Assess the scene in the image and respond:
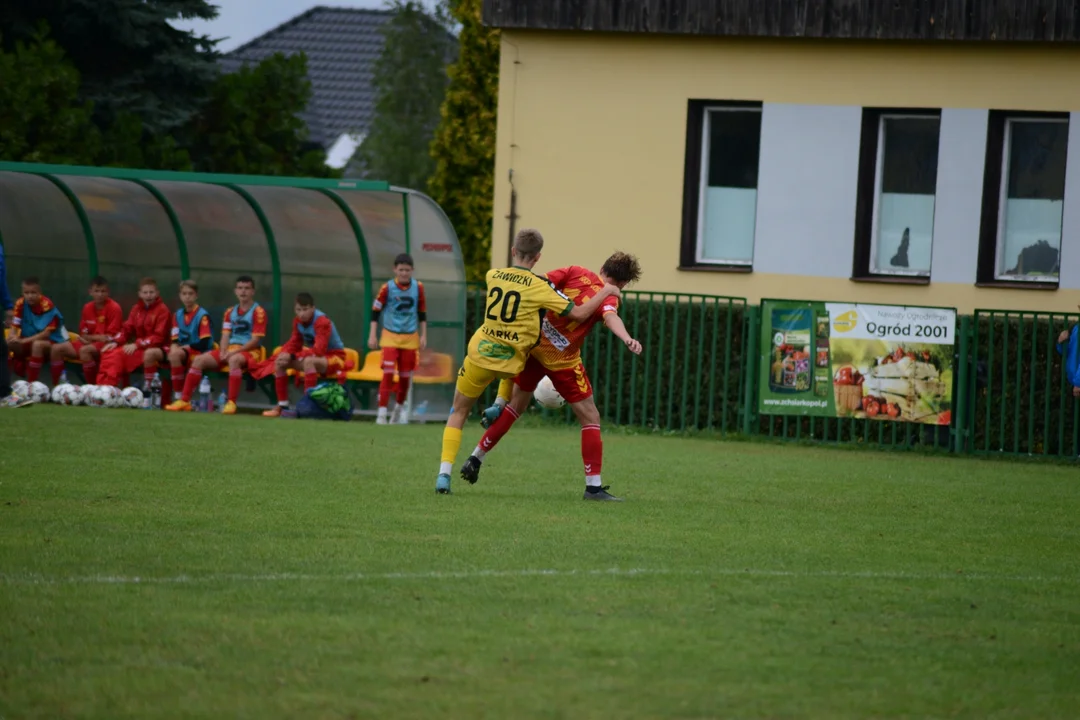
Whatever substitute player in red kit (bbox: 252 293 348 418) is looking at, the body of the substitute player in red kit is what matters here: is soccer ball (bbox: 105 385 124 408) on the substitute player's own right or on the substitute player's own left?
on the substitute player's own right

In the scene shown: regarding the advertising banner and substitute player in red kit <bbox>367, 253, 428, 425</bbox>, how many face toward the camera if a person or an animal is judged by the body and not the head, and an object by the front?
2

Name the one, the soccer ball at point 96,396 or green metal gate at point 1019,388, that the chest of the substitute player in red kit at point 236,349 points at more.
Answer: the soccer ball

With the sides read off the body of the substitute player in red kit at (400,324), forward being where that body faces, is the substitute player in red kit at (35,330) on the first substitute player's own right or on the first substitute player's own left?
on the first substitute player's own right

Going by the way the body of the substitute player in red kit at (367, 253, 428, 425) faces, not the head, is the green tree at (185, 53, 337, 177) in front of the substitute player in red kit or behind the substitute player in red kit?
behind

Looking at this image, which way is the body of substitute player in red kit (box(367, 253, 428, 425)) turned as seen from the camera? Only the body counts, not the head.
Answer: toward the camera

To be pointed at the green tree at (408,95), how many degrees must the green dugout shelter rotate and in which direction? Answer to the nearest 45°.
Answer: approximately 180°

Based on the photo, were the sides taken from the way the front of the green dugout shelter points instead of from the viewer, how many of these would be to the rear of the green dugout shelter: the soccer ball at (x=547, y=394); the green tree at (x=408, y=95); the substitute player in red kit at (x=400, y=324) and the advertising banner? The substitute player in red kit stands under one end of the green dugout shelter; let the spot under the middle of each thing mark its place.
1

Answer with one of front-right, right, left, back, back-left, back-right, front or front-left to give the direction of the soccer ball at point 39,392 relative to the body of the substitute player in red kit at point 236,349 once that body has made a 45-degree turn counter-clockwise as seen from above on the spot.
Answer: right

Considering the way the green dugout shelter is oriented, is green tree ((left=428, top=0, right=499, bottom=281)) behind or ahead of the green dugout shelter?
behind

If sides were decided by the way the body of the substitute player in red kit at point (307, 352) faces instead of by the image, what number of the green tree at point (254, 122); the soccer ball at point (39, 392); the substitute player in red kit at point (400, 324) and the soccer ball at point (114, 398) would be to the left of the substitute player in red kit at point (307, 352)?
1

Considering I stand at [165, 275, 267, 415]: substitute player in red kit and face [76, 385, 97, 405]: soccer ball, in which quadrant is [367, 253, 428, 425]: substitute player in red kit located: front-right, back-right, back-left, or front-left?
back-left

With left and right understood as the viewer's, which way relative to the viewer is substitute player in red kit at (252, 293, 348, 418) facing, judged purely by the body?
facing the viewer and to the left of the viewer

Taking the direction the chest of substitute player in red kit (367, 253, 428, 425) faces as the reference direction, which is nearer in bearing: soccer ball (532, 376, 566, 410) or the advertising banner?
the soccer ball

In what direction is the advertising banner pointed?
toward the camera
